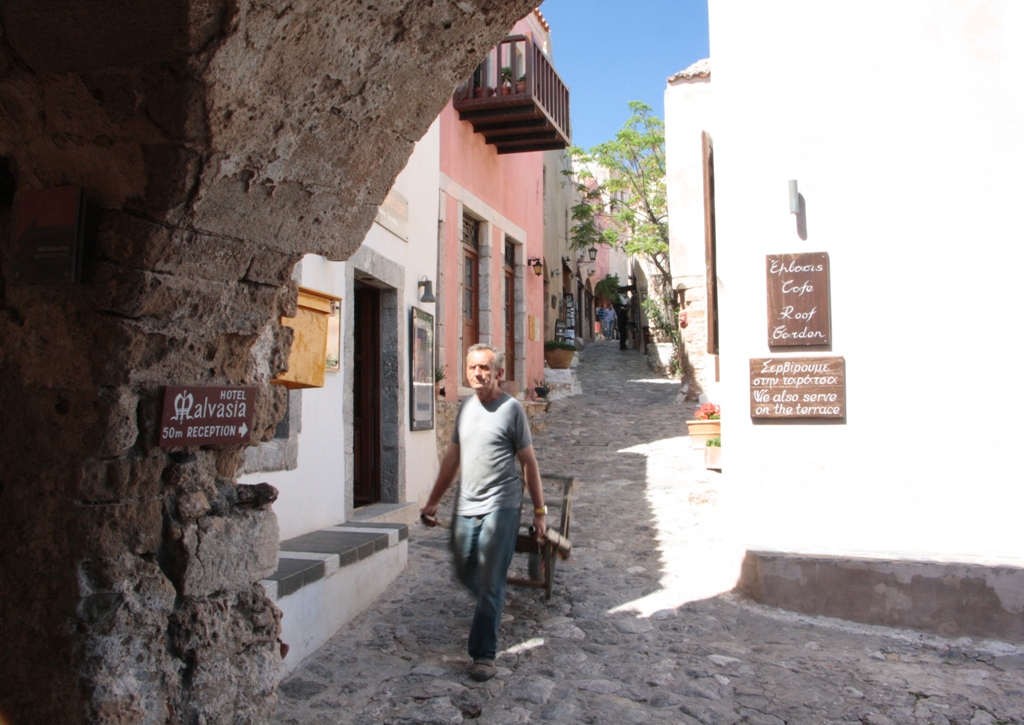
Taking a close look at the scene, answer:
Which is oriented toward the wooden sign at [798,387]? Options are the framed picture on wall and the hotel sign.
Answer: the framed picture on wall

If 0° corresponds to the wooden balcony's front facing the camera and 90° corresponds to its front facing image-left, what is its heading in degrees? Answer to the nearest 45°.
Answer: approximately 270°

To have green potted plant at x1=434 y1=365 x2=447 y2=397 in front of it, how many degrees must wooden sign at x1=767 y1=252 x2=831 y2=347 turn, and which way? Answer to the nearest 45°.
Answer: approximately 135° to its right

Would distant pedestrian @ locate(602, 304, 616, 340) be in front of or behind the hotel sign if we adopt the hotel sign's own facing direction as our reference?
behind

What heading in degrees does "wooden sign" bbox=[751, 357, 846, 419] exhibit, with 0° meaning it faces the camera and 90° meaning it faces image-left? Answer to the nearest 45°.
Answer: approximately 0°

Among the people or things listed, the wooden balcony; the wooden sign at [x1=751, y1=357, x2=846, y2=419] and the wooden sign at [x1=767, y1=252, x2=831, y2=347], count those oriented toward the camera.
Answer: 2

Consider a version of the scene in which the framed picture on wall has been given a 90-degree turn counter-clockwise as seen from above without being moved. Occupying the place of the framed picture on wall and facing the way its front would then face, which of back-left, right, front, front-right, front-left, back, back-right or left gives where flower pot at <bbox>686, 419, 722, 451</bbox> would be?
front-right

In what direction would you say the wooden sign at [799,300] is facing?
toward the camera

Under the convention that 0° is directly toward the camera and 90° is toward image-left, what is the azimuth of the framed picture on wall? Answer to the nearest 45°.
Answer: approximately 315°

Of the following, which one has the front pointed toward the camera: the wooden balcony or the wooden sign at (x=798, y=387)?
the wooden sign
